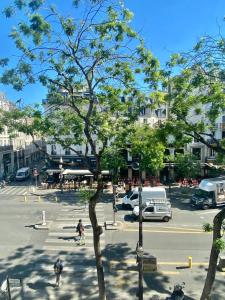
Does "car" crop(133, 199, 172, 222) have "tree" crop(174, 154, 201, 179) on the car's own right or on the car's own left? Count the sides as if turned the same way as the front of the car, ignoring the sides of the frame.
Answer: on the car's own right

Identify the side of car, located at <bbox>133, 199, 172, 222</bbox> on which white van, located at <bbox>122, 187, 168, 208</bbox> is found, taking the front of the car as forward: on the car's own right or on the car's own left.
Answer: on the car's own right

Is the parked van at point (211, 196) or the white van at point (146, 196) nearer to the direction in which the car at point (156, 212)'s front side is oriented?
the white van

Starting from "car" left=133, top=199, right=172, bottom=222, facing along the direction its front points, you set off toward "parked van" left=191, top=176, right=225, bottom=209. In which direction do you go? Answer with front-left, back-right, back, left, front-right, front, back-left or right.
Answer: back-right

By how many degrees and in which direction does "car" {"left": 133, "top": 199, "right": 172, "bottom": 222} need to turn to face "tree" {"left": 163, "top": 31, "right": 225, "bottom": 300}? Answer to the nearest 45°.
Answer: approximately 90° to its left

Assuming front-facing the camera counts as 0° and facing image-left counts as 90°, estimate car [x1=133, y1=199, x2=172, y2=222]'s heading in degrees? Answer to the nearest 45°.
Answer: approximately 90°
